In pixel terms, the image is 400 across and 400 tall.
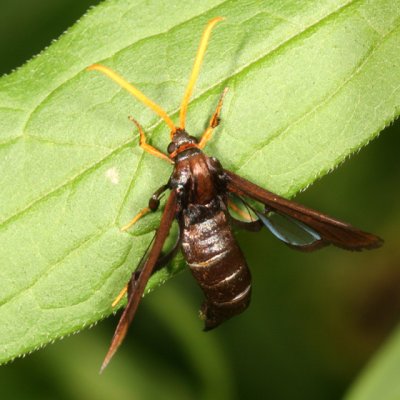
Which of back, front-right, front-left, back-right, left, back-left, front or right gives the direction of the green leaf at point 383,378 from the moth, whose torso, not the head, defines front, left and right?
right

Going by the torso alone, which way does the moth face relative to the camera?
away from the camera
